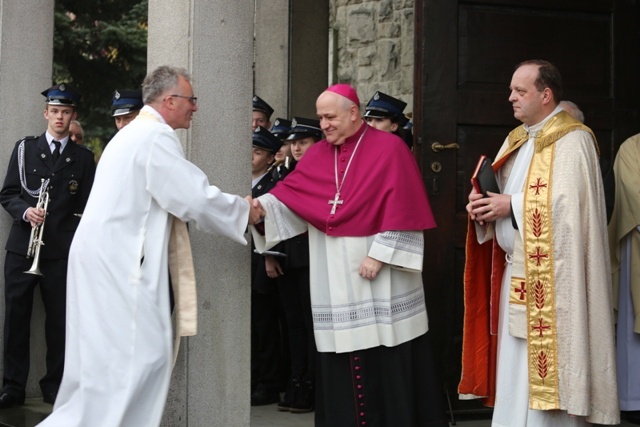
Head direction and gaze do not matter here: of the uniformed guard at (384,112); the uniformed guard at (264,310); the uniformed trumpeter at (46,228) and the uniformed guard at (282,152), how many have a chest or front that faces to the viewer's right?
0

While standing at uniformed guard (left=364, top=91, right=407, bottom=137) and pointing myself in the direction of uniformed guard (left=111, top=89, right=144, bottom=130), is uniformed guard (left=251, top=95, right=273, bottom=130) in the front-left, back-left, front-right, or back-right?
front-right

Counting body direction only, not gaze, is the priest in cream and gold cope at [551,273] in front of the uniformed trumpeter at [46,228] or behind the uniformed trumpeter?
in front

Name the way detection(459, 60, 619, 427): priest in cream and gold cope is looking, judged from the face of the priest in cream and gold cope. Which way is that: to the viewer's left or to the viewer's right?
to the viewer's left

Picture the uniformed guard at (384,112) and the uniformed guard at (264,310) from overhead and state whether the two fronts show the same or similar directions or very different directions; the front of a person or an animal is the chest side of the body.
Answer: same or similar directions

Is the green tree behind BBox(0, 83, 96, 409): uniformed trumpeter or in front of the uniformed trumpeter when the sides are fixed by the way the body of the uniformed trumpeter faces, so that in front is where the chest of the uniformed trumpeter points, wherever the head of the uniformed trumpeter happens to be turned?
behind

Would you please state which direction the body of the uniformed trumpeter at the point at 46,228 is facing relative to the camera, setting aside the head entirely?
toward the camera

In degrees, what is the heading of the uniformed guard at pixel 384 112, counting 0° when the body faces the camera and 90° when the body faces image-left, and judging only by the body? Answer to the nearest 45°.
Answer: approximately 45°

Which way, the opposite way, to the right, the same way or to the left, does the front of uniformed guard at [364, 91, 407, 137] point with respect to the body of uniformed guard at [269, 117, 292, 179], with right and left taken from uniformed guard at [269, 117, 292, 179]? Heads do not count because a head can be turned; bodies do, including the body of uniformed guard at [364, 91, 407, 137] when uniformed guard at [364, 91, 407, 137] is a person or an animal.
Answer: the same way

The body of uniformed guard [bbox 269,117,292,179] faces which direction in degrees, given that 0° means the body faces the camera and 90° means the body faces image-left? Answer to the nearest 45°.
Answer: approximately 45°

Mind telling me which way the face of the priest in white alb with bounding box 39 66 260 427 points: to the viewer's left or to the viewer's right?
to the viewer's right

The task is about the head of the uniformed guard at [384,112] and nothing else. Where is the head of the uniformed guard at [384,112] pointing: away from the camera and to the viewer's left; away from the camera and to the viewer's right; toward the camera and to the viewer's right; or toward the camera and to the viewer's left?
toward the camera and to the viewer's left

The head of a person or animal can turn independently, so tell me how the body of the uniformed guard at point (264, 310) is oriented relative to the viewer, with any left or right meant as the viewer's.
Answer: facing the viewer and to the left of the viewer

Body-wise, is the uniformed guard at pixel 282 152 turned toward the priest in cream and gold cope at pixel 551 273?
no
